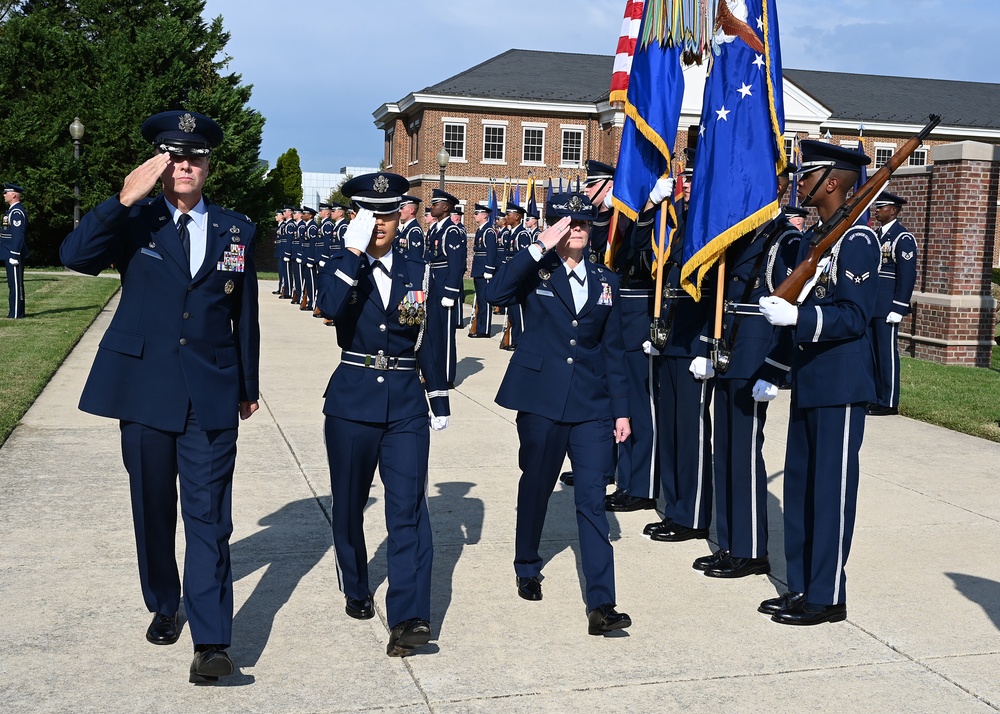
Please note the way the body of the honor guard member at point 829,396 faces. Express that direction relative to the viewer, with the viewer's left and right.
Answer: facing to the left of the viewer

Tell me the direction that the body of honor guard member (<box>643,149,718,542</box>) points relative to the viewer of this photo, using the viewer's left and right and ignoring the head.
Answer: facing to the left of the viewer

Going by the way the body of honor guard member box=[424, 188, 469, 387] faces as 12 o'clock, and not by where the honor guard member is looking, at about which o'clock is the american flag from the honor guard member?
The american flag is roughly at 10 o'clock from the honor guard member.

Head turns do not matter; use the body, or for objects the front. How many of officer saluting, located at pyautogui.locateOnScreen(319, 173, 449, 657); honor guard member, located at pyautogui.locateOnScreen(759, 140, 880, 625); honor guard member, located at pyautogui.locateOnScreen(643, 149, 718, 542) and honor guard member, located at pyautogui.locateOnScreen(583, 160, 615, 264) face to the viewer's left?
3

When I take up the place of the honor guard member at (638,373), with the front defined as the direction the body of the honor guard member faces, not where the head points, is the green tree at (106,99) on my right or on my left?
on my right

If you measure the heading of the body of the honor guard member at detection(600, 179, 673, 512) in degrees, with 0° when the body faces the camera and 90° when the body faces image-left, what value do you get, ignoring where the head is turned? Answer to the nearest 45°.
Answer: approximately 90°

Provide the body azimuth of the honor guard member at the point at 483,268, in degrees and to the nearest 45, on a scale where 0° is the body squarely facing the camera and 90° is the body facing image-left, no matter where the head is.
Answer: approximately 45°

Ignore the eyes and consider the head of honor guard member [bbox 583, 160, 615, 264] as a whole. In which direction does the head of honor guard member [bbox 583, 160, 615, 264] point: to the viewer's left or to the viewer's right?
to the viewer's left

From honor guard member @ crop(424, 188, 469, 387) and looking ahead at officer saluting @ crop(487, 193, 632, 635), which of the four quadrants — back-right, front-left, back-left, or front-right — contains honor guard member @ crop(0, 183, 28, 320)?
back-right

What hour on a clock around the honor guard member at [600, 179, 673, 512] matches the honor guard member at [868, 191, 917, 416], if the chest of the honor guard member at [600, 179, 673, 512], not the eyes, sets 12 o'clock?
the honor guard member at [868, 191, 917, 416] is roughly at 4 o'clock from the honor guard member at [600, 179, 673, 512].

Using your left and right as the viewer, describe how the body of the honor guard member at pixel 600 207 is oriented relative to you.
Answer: facing to the left of the viewer
